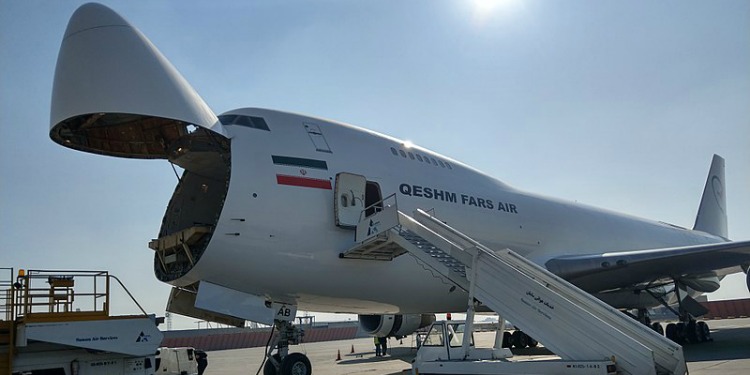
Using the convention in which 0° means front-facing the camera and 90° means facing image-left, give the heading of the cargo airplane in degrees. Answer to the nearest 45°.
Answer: approximately 45°

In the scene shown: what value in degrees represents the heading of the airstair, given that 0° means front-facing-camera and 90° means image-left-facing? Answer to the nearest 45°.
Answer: approximately 135°

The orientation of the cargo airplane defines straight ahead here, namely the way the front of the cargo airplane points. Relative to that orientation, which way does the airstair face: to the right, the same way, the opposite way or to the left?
to the right

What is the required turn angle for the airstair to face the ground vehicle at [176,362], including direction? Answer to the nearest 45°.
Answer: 0° — it already faces it
